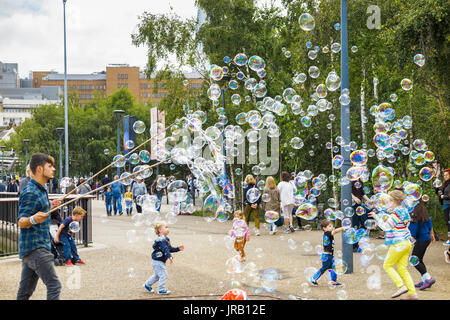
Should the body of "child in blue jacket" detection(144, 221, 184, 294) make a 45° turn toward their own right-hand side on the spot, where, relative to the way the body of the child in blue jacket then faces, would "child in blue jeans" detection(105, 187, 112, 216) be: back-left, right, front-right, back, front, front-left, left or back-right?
back-left

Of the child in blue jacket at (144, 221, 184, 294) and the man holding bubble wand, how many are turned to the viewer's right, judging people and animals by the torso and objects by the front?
2

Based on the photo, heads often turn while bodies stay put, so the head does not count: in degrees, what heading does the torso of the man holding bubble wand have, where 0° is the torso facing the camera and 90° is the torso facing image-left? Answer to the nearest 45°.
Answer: approximately 270°

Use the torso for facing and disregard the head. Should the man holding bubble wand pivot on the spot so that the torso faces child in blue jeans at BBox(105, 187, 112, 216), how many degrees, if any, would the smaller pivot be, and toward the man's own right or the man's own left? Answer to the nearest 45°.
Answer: approximately 90° to the man's own left

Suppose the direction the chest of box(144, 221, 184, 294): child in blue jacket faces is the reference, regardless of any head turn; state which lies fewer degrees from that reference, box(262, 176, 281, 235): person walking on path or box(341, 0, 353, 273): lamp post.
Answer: the lamp post

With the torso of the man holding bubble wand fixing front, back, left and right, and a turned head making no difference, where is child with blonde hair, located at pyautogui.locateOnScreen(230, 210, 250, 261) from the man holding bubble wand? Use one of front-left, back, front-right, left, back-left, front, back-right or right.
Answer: front-left

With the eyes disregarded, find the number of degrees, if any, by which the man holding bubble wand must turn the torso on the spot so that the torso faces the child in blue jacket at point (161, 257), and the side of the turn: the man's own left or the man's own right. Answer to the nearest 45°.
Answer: approximately 45° to the man's own left

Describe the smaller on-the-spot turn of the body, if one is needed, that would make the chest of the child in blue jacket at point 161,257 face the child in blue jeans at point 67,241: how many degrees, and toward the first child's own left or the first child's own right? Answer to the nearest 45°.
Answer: approximately 135° to the first child's own left

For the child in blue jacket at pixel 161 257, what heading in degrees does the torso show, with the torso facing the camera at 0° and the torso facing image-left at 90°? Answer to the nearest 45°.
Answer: approximately 270°

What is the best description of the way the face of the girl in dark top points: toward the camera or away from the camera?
away from the camera

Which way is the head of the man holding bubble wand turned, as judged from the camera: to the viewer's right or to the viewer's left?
to the viewer's right
